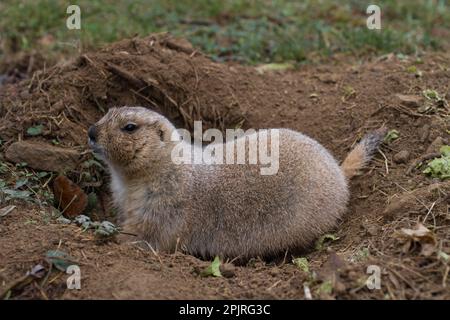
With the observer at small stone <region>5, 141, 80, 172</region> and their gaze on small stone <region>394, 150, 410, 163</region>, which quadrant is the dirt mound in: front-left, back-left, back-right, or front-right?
front-left

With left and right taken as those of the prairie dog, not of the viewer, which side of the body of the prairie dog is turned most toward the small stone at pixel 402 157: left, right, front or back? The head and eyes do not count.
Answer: back

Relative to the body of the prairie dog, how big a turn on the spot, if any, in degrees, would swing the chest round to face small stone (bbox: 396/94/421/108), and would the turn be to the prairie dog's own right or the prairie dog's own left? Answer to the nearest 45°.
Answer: approximately 135° to the prairie dog's own right

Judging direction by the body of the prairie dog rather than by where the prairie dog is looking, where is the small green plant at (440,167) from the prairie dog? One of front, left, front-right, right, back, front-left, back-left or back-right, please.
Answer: back

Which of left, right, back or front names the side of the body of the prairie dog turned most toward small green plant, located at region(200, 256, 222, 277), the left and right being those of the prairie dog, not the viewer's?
left

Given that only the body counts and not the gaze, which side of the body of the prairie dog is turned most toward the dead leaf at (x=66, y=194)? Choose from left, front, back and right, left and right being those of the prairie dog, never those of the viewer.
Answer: front

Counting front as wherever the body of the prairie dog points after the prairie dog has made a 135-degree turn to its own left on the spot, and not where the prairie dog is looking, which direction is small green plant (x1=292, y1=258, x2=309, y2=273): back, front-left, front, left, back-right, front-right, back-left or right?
front

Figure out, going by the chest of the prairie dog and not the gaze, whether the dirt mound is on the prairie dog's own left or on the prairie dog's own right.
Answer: on the prairie dog's own right

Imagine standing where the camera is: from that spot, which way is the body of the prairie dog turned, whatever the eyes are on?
to the viewer's left

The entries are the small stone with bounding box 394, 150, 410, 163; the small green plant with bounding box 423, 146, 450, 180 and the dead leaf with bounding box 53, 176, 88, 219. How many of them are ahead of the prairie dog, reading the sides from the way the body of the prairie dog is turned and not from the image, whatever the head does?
1

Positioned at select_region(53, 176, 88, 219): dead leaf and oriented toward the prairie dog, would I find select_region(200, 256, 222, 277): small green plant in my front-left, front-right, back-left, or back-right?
front-right
